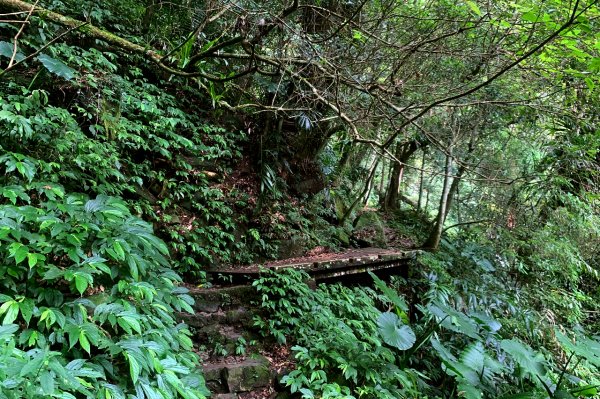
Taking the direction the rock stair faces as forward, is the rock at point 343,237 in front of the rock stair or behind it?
behind

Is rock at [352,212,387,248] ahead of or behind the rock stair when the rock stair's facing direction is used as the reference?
behind

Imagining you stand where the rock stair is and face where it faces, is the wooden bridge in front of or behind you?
behind

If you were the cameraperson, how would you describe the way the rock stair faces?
facing the viewer

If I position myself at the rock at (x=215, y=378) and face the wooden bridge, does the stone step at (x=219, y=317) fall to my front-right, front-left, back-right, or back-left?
front-left
